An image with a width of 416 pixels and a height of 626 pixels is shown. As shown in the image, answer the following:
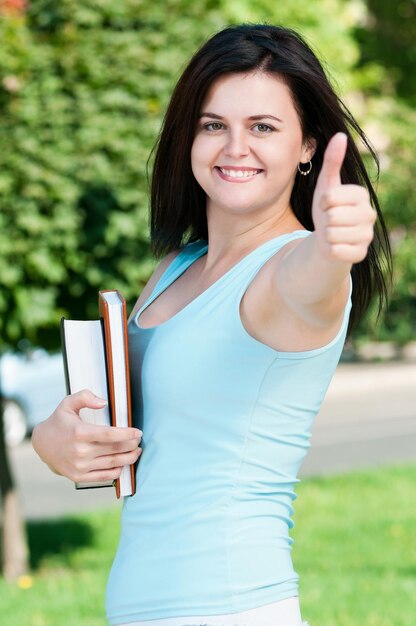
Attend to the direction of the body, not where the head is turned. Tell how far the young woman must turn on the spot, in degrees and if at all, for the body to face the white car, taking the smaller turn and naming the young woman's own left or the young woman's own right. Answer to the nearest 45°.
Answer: approximately 135° to the young woman's own right
